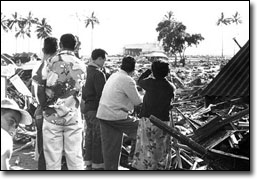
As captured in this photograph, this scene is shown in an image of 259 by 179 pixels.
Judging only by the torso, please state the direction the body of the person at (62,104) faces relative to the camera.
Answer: away from the camera

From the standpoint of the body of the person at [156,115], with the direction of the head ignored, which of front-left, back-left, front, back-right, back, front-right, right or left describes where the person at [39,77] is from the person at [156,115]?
left

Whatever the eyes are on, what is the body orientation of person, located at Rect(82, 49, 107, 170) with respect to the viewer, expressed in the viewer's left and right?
facing away from the viewer and to the right of the viewer

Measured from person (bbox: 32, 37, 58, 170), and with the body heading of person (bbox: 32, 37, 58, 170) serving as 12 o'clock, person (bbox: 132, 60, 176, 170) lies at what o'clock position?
person (bbox: 132, 60, 176, 170) is roughly at 3 o'clock from person (bbox: 32, 37, 58, 170).

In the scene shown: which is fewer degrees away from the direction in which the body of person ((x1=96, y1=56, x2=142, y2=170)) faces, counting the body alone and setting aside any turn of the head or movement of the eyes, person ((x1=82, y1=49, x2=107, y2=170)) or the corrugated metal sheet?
the corrugated metal sheet

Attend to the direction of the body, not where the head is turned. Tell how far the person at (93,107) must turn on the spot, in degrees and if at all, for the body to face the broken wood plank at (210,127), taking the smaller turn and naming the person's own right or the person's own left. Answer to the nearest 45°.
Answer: approximately 45° to the person's own right

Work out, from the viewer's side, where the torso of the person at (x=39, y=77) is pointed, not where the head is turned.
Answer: away from the camera

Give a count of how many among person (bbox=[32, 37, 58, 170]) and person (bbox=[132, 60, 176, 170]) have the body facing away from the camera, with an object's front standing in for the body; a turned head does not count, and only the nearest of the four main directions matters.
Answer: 2

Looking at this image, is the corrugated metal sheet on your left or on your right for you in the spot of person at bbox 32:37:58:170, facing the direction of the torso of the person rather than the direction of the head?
on your right

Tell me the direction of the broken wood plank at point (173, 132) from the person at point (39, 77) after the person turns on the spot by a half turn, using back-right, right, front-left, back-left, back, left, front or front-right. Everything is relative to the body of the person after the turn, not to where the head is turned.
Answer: left

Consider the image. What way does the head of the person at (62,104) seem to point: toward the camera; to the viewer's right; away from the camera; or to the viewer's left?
away from the camera

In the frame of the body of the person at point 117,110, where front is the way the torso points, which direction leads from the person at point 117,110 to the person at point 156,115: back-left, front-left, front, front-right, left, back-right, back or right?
right

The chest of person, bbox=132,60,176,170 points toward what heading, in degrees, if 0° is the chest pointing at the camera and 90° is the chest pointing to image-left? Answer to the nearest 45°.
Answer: approximately 180°

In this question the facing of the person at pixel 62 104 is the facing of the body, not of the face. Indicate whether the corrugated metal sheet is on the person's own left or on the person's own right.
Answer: on the person's own right

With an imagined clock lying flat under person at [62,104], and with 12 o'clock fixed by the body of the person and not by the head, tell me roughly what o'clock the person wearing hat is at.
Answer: The person wearing hat is roughly at 7 o'clock from the person.
